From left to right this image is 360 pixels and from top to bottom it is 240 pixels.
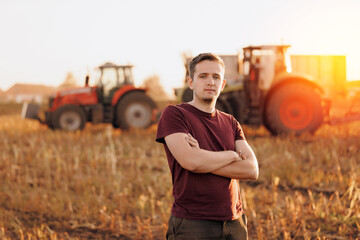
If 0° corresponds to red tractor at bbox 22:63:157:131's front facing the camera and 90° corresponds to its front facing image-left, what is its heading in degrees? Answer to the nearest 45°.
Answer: approximately 90°

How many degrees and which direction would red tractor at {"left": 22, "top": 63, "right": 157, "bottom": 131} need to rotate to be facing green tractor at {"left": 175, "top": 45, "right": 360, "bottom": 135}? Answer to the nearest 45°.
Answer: approximately 135° to its left

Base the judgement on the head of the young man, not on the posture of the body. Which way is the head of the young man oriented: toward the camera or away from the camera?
toward the camera

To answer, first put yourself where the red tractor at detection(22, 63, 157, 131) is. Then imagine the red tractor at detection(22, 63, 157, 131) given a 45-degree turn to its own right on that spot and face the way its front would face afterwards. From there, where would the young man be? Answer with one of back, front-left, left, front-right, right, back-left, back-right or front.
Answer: back-left
